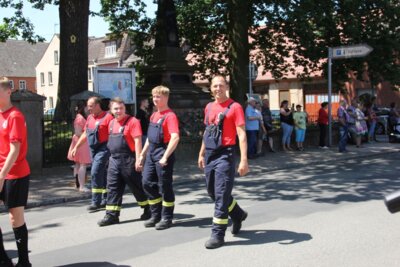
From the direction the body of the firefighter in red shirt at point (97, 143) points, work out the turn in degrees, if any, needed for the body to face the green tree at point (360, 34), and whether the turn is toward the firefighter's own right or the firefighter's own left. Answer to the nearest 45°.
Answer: approximately 180°

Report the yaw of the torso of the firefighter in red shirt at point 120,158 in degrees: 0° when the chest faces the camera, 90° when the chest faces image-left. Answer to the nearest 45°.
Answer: approximately 45°

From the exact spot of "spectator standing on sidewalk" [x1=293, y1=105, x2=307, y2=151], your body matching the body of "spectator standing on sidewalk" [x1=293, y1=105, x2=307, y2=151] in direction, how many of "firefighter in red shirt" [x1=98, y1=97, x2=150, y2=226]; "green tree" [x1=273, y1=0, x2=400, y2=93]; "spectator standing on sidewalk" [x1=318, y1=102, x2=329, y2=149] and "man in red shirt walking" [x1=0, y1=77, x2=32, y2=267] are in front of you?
2

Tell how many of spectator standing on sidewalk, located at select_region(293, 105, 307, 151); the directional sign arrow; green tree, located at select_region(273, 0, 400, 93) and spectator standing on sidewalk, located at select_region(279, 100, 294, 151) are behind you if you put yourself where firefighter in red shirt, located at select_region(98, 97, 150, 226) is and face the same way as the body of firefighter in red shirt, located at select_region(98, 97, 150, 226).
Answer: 4

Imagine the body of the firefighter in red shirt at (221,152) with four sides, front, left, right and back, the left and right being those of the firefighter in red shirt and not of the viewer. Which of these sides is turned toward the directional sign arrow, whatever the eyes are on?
back

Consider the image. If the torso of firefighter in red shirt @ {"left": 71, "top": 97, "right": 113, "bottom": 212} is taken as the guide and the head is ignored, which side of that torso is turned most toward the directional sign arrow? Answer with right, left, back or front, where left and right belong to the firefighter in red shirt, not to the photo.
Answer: back
